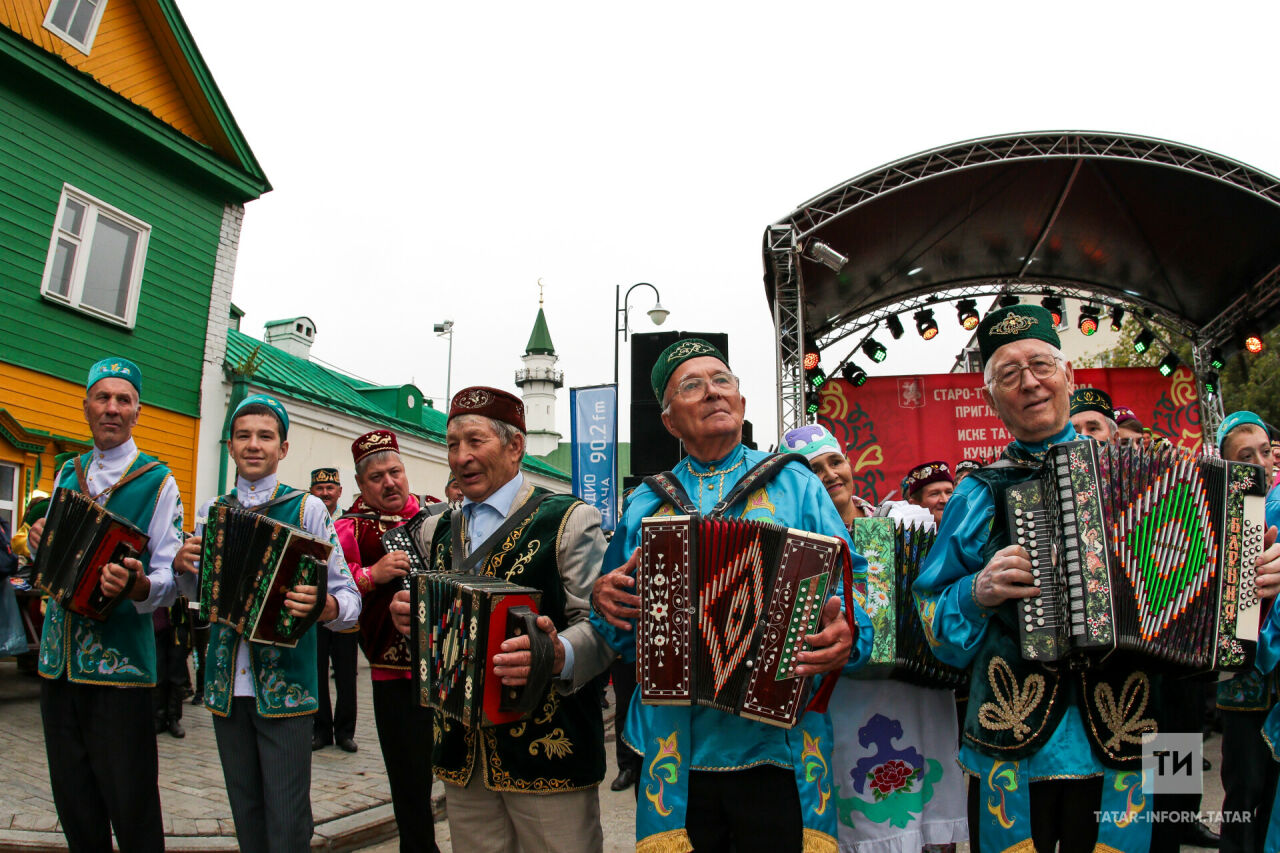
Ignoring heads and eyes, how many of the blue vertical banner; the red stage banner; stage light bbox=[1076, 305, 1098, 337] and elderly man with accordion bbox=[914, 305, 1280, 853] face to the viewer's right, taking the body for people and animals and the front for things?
0

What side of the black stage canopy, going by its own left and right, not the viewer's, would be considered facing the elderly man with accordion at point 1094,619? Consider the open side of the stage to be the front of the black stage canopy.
front

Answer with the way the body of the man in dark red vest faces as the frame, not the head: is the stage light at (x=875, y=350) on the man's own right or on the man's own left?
on the man's own left

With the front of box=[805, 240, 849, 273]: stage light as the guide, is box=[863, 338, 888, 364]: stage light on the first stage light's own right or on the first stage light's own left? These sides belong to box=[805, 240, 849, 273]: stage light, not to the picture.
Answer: on the first stage light's own left

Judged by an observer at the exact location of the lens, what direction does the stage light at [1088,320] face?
facing the viewer

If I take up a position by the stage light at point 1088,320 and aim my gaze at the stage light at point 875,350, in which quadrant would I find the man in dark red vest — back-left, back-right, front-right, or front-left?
front-left

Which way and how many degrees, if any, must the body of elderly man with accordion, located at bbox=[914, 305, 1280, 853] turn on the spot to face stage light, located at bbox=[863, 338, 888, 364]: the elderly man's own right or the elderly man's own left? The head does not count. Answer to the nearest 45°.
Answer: approximately 180°

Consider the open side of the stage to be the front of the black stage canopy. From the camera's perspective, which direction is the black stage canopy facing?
toward the camera

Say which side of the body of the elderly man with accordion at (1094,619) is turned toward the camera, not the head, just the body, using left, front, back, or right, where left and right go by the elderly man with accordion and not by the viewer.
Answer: front

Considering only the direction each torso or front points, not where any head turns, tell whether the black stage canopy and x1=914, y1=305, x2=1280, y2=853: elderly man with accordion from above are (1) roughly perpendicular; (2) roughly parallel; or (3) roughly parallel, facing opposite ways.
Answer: roughly parallel

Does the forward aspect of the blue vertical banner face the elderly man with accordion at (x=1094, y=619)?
yes
